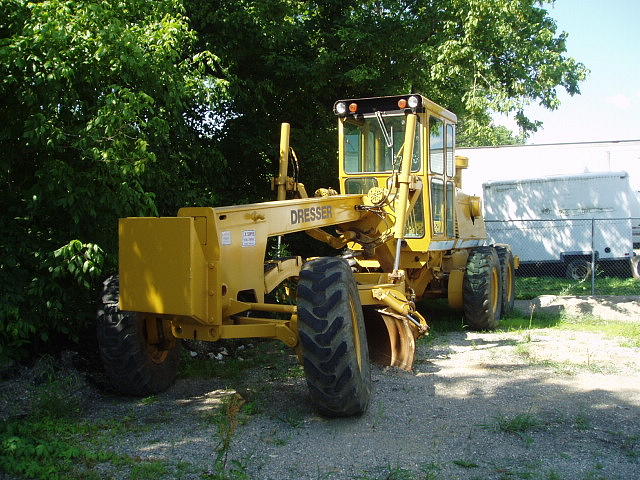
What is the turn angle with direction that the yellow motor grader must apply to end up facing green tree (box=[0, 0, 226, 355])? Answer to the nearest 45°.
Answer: approximately 45° to its right

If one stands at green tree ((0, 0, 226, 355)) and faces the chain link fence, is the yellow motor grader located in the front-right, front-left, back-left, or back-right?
front-right

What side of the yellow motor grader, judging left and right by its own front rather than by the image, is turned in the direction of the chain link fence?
back

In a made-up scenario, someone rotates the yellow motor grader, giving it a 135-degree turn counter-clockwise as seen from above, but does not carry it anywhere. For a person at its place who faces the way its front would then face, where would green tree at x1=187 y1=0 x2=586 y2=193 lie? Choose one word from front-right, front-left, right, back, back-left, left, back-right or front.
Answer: left

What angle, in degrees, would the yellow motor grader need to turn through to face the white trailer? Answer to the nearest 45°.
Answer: approximately 180°

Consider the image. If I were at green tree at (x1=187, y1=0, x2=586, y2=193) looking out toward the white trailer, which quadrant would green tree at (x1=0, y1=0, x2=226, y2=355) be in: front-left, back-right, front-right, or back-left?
back-right

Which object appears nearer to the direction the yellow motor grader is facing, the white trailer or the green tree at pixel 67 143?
the green tree

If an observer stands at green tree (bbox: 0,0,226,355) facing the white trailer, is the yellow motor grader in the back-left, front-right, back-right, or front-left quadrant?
front-right

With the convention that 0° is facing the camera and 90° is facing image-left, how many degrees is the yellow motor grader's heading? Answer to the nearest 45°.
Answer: approximately 45°
